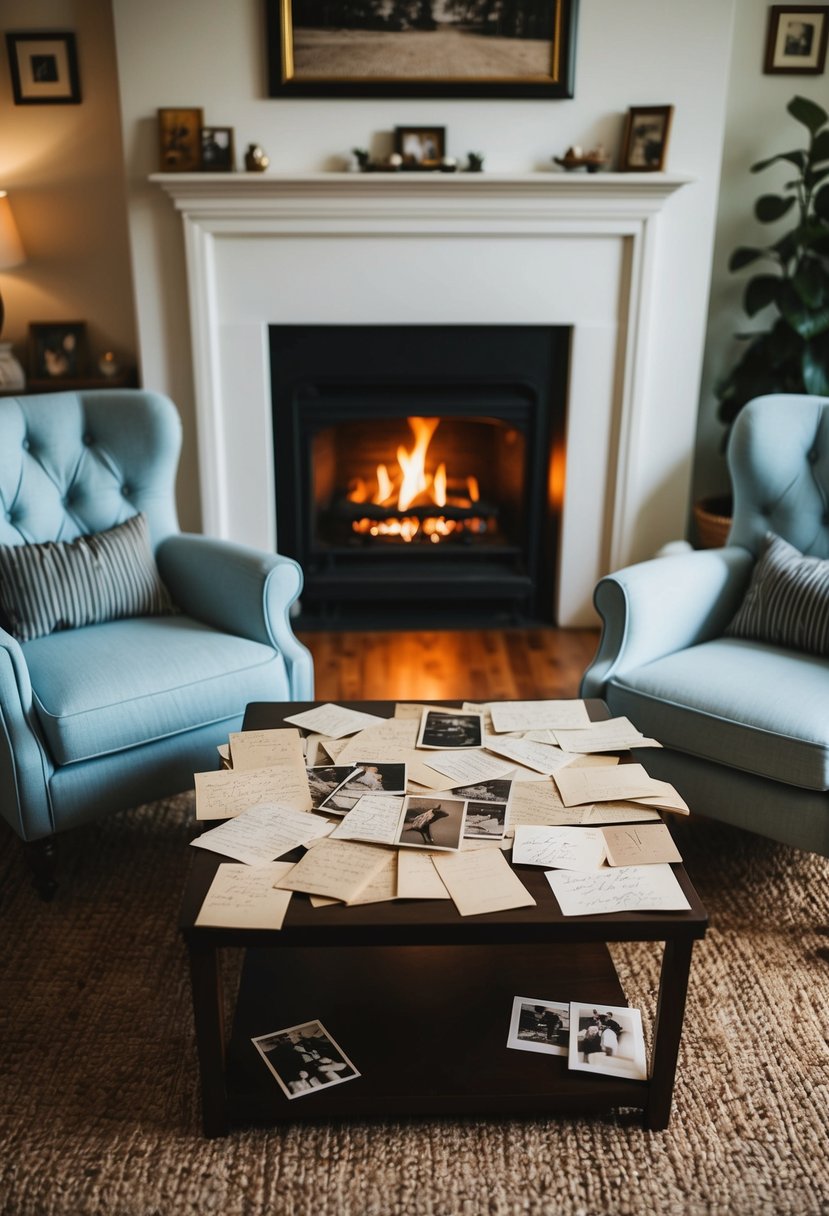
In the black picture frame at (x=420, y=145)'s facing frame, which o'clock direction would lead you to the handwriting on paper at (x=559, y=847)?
The handwriting on paper is roughly at 12 o'clock from the black picture frame.

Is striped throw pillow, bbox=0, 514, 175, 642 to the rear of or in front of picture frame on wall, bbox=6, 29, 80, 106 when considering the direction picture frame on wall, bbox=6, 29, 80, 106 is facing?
in front

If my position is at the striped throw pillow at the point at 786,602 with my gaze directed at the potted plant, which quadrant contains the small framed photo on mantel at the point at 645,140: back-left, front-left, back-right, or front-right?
front-left

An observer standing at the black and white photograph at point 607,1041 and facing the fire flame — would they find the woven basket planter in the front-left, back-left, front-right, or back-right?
front-right

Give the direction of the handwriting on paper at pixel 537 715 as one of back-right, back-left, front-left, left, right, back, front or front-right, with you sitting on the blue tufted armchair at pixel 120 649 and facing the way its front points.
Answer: front

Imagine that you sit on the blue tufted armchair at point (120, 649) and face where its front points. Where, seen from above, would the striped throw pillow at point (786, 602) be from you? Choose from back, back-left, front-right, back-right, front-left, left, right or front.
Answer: front-left

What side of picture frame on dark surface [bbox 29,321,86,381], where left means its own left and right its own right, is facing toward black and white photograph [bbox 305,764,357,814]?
front

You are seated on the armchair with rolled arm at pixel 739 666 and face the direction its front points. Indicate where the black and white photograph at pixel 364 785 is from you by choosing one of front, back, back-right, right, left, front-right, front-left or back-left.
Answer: front

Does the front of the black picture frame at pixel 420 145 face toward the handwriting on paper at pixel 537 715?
yes

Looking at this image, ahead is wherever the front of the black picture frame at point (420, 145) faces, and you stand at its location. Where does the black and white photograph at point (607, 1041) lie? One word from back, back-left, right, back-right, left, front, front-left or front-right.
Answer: front

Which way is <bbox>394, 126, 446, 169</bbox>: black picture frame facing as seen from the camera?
toward the camera

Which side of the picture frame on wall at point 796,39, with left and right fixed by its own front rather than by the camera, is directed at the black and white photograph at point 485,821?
front

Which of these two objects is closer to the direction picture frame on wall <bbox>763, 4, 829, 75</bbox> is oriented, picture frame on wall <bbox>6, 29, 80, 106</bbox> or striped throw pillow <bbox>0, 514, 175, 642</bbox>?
the striped throw pillow

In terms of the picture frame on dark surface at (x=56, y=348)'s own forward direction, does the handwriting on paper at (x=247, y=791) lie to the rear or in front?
in front

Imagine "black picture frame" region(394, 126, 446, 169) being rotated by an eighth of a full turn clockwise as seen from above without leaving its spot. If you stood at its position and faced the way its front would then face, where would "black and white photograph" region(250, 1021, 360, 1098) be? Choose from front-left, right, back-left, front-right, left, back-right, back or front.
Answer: front-left

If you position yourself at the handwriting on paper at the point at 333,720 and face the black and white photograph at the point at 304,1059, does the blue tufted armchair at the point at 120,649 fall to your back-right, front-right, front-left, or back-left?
back-right

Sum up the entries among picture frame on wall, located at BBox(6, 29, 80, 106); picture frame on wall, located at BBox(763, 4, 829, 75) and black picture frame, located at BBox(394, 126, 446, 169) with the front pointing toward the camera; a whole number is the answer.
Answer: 3

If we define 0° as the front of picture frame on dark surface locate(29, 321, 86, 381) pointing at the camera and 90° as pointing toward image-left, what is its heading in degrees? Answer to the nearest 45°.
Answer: approximately 0°
